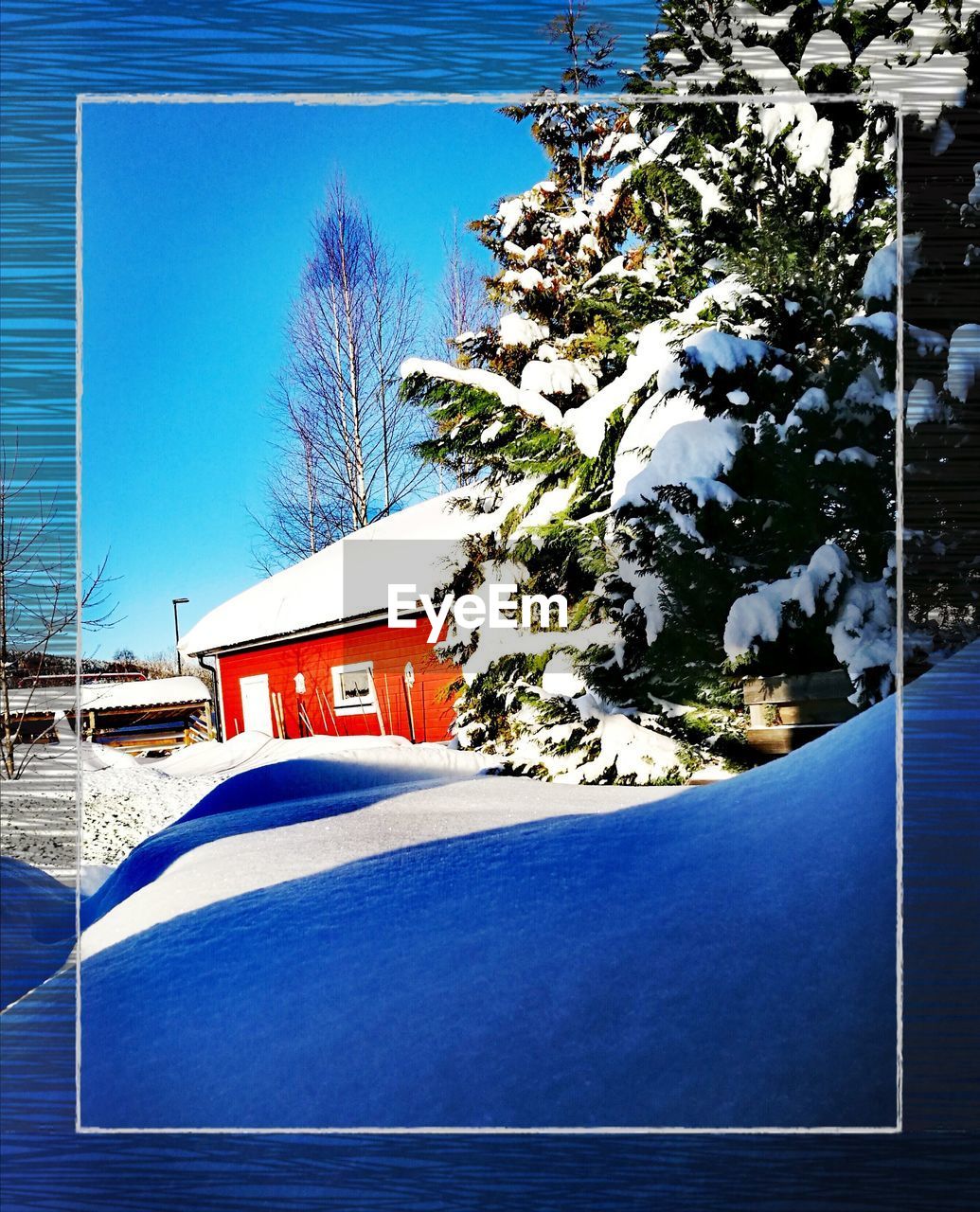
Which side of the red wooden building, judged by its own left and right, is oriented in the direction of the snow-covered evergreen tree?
left

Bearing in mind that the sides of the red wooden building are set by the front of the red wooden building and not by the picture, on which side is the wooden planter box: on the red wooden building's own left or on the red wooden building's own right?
on the red wooden building's own left

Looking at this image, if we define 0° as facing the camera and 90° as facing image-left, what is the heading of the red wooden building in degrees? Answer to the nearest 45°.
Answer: approximately 0°
